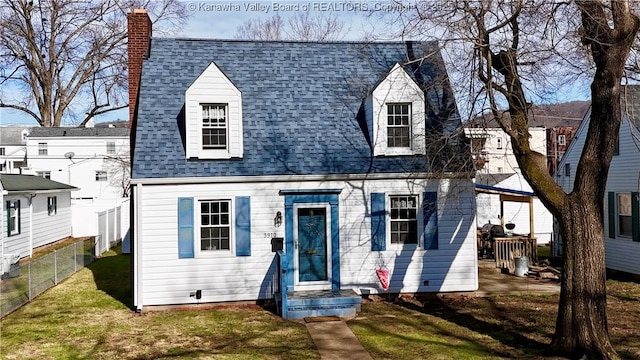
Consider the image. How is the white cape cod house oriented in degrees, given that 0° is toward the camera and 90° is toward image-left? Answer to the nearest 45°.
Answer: approximately 0°

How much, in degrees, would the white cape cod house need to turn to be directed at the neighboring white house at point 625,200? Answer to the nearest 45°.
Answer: approximately 90° to its left

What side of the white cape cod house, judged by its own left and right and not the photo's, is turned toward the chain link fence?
right

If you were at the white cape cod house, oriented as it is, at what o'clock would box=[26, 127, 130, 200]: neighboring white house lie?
The neighboring white house is roughly at 5 o'clock from the white cape cod house.

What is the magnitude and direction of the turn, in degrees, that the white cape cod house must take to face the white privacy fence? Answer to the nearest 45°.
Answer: approximately 135° to its right

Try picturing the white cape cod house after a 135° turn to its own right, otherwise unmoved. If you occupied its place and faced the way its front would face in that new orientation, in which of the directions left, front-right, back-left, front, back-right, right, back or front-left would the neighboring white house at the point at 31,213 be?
front
